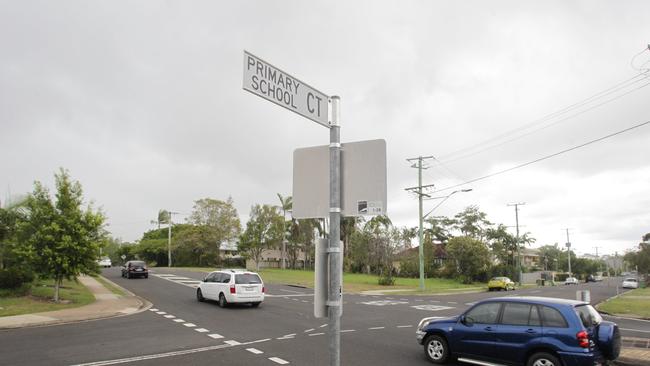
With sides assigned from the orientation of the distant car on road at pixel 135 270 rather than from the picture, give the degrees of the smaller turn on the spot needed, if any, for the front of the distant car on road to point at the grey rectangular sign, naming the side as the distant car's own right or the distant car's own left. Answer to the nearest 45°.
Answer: approximately 180°

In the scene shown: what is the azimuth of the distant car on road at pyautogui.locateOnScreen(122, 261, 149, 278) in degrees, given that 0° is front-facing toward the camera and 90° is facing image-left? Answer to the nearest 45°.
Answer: approximately 180°

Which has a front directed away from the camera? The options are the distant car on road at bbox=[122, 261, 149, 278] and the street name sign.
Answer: the distant car on road

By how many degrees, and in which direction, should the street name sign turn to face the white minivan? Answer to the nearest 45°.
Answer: approximately 135° to its left

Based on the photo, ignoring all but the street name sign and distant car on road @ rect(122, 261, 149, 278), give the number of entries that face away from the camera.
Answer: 1

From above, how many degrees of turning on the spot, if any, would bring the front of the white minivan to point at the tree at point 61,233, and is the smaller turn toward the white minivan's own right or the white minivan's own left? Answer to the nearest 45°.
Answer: approximately 45° to the white minivan's own left

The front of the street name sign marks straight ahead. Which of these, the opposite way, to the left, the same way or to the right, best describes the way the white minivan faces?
the opposite way

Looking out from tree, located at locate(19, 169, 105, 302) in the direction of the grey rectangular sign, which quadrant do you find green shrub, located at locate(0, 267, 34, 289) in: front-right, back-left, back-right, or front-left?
back-right

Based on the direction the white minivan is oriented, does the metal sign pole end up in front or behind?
behind

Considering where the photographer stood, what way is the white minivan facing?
facing away from the viewer and to the left of the viewer

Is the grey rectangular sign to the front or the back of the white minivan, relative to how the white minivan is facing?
to the back

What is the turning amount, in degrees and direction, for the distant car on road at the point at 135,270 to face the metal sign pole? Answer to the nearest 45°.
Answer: approximately 180°

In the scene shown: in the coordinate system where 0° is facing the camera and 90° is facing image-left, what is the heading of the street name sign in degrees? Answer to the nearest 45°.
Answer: approximately 315°

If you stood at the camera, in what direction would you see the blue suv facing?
facing away from the viewer and to the left of the viewer
